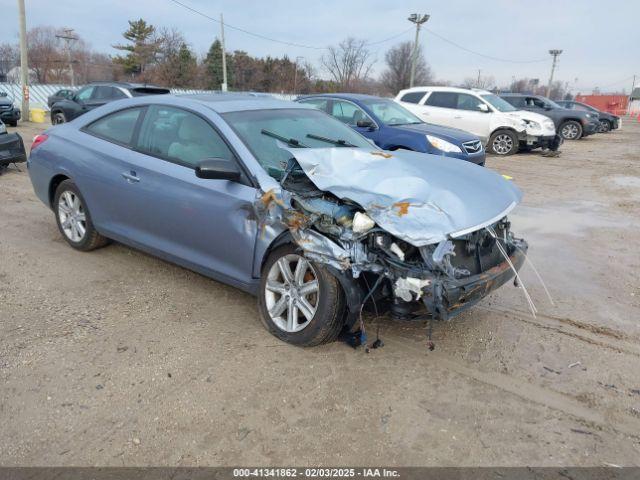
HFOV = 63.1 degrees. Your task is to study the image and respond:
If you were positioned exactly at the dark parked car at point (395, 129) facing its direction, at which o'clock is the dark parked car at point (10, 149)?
the dark parked car at point (10, 149) is roughly at 4 o'clock from the dark parked car at point (395, 129).

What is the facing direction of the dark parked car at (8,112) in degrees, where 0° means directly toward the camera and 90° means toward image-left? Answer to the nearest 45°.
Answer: approximately 315°

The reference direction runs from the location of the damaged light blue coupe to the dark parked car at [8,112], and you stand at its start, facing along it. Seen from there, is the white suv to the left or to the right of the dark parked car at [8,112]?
right

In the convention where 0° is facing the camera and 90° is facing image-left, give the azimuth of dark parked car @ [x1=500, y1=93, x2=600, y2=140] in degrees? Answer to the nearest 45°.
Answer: approximately 315°

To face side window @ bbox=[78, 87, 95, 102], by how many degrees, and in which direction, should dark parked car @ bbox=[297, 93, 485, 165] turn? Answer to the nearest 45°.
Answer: approximately 180°

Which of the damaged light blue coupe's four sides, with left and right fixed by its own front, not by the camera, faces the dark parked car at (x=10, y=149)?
back

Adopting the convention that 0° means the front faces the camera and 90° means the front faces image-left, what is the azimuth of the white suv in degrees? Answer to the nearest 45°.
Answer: approximately 315°

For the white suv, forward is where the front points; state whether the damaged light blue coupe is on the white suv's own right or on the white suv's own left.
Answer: on the white suv's own right

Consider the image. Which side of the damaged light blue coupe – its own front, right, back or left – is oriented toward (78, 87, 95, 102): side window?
back

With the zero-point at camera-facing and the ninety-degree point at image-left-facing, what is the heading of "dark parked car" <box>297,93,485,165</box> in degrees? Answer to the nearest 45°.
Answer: approximately 315°

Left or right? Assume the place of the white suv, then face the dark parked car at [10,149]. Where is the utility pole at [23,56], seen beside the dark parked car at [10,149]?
right
